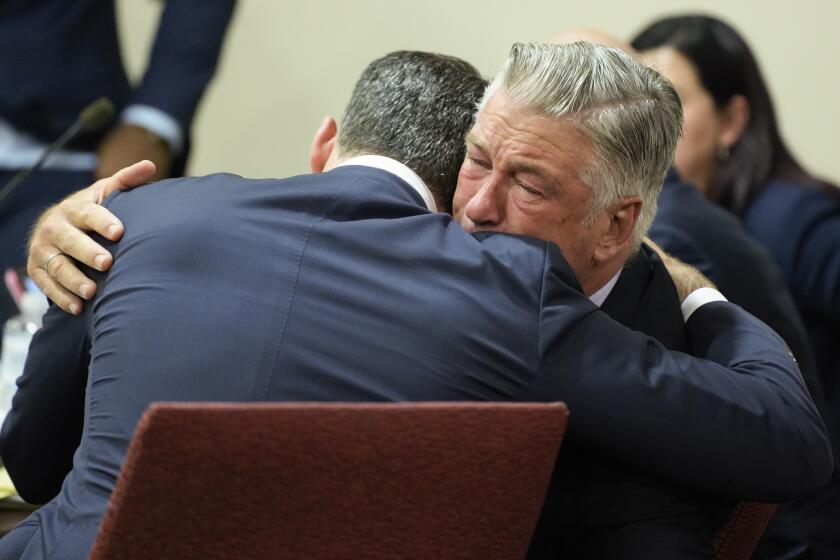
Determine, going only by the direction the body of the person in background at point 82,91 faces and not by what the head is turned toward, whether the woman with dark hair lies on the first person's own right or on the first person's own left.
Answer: on the first person's own left

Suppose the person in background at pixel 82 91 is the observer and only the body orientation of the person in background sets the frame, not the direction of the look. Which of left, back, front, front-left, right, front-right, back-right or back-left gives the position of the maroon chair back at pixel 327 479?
front-left

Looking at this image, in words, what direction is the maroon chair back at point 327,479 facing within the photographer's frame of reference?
facing away from the viewer

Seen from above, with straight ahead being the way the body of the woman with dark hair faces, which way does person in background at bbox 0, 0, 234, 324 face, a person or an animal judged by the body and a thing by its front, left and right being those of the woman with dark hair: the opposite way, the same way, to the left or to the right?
to the left

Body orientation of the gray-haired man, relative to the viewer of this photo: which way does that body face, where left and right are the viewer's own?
facing the viewer and to the left of the viewer

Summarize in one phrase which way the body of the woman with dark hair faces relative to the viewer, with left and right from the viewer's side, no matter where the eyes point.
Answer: facing to the left of the viewer

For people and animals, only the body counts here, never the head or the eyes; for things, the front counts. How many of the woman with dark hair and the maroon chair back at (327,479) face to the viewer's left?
1

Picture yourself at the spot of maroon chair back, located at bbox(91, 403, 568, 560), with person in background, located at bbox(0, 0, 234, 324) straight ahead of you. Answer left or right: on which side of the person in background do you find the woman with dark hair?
right

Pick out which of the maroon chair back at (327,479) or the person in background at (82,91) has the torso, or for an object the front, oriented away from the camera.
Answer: the maroon chair back

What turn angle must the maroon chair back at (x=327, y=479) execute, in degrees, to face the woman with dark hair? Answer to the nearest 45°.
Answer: approximately 45° to its right

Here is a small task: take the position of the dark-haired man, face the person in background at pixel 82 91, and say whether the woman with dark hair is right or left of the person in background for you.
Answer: right

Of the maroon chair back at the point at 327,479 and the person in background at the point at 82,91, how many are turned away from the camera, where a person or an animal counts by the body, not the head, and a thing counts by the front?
1

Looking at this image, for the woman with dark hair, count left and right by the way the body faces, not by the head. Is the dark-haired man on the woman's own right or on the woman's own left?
on the woman's own left

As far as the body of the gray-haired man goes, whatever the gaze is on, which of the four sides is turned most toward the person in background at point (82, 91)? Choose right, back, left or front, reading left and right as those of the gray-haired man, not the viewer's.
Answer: right
